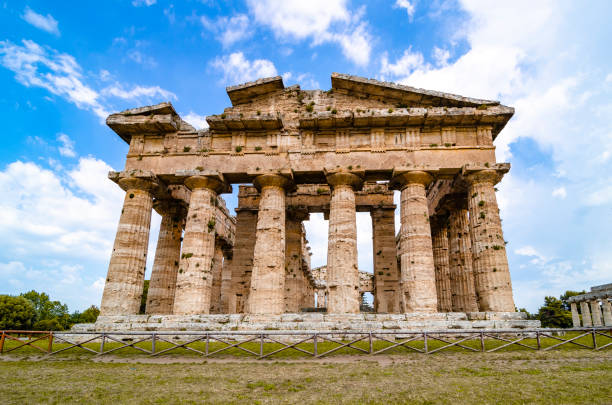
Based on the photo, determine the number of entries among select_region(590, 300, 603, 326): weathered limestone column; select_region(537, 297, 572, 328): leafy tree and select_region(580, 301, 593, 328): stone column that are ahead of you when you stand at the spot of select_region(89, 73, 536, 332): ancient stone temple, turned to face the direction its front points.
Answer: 0

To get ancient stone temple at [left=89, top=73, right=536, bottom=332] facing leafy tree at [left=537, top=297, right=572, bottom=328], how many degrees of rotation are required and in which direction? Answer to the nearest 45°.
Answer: approximately 135° to its left

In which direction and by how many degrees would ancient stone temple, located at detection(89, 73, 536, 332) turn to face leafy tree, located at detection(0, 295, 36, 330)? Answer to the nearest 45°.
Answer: approximately 135° to its right

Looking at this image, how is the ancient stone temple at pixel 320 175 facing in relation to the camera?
toward the camera

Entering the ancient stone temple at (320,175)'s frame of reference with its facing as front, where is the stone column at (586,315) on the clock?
The stone column is roughly at 8 o'clock from the ancient stone temple.

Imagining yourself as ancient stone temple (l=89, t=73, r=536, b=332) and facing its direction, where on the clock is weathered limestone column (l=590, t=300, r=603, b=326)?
The weathered limestone column is roughly at 8 o'clock from the ancient stone temple.

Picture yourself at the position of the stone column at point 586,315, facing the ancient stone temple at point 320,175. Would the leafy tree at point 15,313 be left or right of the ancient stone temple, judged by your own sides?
right
